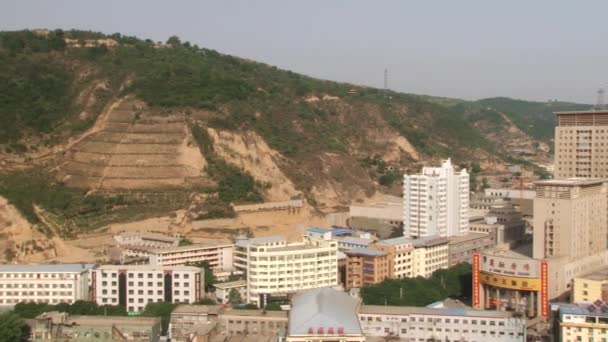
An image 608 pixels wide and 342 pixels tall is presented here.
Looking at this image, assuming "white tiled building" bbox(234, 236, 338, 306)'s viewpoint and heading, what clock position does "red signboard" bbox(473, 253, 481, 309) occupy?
The red signboard is roughly at 9 o'clock from the white tiled building.

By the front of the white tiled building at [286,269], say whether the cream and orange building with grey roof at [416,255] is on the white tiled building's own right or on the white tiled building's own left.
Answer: on the white tiled building's own left

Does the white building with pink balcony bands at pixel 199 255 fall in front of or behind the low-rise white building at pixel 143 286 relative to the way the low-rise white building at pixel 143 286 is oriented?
behind

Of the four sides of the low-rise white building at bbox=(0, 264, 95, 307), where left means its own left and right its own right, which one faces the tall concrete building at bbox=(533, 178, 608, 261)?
left

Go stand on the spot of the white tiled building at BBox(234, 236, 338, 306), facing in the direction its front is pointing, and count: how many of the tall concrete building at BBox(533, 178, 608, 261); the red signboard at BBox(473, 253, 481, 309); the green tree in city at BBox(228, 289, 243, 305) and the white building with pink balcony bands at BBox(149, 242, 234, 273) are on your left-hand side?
2

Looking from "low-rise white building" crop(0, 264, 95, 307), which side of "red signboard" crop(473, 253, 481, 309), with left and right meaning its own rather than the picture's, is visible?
right

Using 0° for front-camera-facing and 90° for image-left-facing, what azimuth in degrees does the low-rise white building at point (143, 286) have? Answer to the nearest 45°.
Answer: approximately 0°
